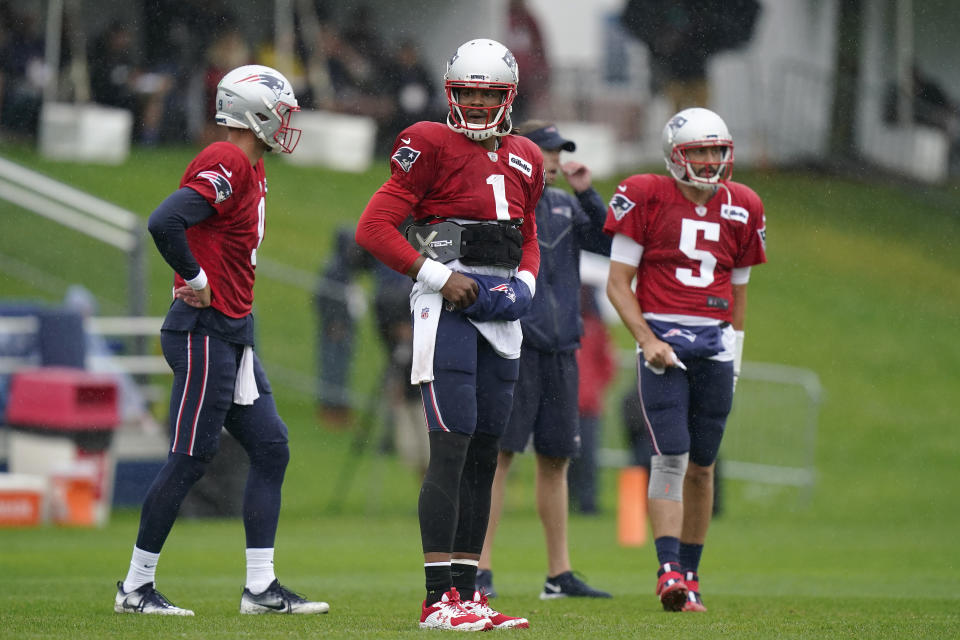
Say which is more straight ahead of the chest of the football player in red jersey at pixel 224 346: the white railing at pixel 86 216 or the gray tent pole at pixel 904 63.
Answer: the gray tent pole

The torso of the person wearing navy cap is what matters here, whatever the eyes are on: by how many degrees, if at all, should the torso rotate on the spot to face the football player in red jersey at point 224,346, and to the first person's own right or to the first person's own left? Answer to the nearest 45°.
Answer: approximately 135° to the first person's own right

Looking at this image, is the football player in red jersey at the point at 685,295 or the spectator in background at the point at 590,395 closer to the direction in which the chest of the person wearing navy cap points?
the football player in red jersey

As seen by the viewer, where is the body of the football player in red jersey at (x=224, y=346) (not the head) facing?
to the viewer's right

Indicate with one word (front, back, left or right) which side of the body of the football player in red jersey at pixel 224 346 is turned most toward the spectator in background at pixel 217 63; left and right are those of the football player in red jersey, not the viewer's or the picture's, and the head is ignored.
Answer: left

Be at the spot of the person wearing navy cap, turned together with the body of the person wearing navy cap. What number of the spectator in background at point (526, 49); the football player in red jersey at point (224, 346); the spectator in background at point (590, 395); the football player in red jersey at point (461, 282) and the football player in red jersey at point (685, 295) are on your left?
2

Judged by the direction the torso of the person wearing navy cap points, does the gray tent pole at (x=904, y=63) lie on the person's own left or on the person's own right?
on the person's own left
